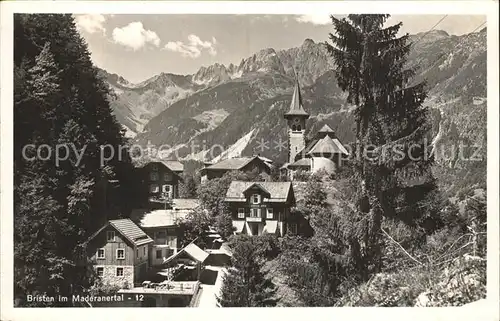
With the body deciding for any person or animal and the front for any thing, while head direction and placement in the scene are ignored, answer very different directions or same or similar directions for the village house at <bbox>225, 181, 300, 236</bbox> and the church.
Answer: very different directions

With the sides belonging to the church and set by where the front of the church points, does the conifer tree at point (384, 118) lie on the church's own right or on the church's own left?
on the church's own right

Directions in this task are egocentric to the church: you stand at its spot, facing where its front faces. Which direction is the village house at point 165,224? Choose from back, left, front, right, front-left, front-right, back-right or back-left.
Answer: left

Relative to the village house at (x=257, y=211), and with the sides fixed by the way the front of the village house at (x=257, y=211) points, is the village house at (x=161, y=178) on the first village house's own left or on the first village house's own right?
on the first village house's own right

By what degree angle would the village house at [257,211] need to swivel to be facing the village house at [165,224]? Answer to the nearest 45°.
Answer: approximately 90° to its right

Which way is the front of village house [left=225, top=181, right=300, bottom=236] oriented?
toward the camera

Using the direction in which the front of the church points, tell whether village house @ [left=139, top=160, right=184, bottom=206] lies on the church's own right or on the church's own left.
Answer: on the church's own left

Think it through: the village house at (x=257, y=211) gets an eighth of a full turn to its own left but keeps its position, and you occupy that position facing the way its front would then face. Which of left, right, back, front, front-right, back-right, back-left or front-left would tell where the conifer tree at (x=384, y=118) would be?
front-left
